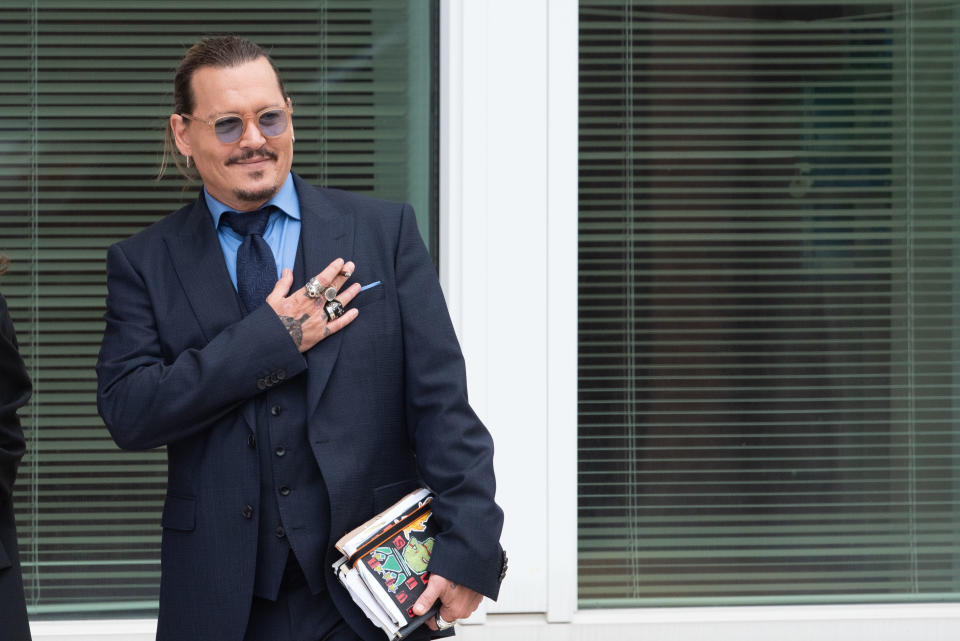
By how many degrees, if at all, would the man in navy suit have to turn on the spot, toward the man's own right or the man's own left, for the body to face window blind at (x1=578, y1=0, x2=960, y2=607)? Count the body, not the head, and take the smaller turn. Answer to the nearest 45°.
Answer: approximately 135° to the man's own left

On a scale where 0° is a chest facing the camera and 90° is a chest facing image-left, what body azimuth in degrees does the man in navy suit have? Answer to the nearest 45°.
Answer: approximately 0°
